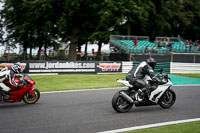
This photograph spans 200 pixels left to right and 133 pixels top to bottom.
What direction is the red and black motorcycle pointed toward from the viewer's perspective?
to the viewer's right

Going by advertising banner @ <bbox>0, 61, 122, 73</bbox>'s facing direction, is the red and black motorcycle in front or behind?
in front

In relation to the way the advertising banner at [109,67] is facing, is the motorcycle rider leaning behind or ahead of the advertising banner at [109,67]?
ahead

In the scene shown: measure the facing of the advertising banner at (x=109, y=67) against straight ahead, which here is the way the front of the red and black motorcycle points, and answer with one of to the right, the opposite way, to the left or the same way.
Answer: to the right

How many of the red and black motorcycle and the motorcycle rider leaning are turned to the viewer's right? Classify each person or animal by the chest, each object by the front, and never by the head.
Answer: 2

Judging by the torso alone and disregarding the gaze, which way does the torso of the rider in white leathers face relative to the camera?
to the viewer's right

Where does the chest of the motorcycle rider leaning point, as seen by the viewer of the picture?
to the viewer's right

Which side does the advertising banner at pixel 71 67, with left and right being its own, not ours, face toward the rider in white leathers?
front

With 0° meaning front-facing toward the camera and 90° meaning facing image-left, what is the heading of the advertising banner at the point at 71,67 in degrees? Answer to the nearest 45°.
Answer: approximately 0°

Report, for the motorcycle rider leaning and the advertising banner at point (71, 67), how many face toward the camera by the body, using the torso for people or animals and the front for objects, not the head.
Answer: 1
